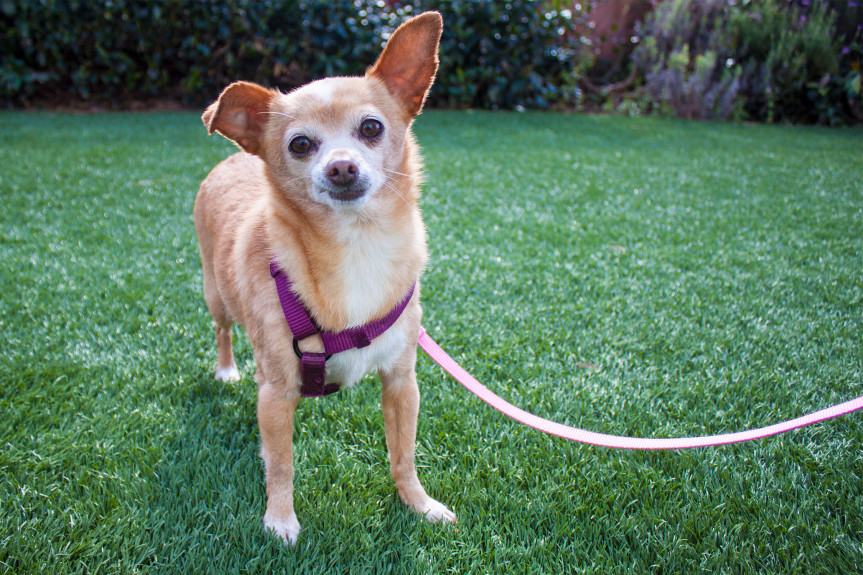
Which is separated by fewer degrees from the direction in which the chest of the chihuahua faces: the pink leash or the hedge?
the pink leash

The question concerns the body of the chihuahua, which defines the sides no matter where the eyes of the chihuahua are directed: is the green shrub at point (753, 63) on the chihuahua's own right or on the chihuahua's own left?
on the chihuahua's own left

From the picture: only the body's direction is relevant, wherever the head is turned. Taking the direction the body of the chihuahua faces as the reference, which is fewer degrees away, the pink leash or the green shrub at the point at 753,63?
the pink leash

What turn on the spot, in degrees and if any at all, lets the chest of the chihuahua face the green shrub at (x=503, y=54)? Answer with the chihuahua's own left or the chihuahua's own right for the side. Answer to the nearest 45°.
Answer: approximately 135° to the chihuahua's own left

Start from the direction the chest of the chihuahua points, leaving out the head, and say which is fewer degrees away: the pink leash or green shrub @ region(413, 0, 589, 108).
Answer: the pink leash

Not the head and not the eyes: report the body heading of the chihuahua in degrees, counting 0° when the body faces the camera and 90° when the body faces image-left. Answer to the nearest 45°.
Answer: approximately 315°

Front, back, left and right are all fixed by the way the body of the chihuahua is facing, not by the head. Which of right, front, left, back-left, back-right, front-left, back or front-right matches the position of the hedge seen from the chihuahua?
back-left
